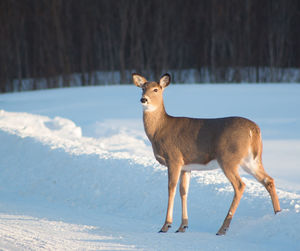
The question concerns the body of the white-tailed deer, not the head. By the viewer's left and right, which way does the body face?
facing to the left of the viewer
